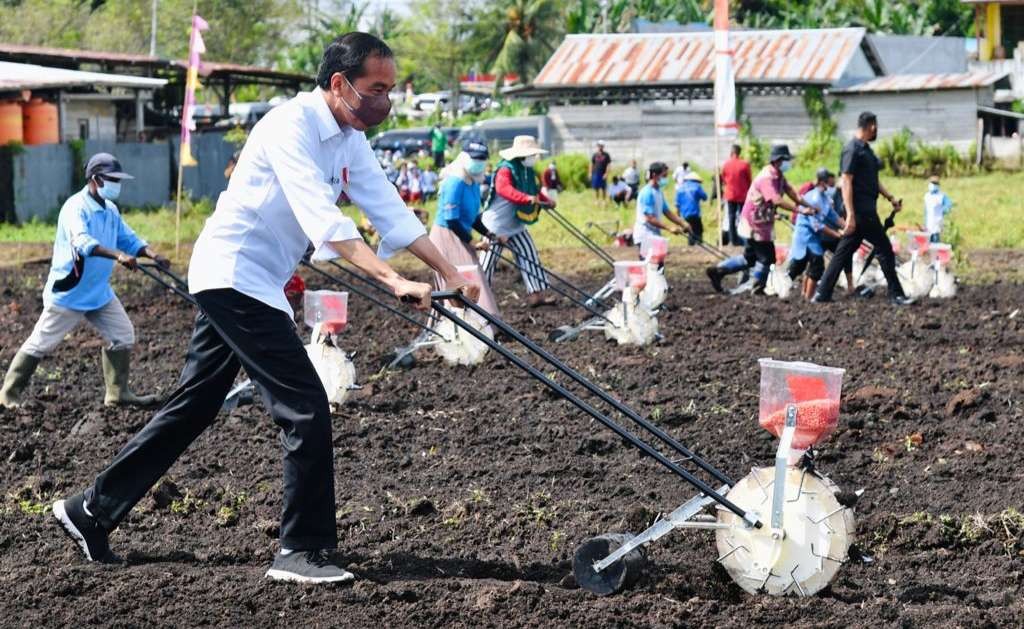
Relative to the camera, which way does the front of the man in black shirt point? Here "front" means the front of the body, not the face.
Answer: to the viewer's right

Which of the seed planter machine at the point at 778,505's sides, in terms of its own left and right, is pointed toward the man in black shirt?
left

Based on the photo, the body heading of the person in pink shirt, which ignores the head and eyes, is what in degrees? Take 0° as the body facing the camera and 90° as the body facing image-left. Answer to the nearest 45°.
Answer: approximately 270°

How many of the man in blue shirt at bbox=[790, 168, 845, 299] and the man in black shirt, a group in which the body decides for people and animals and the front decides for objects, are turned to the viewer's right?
2

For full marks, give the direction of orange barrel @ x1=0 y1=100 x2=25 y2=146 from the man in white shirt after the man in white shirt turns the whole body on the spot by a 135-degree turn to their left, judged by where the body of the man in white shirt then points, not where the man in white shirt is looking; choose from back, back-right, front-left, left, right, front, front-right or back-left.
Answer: front-right

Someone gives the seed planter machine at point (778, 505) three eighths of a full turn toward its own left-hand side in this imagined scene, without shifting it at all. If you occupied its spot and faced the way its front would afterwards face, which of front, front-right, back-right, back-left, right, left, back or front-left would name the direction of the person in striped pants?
front-right

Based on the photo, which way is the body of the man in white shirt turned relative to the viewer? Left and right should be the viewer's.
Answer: facing to the right of the viewer

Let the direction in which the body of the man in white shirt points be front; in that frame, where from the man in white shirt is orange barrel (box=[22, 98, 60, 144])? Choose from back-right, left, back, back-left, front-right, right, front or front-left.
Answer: left

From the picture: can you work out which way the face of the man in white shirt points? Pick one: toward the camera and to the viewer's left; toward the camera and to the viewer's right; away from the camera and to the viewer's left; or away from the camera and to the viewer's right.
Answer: toward the camera and to the viewer's right

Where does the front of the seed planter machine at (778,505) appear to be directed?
to the viewer's right

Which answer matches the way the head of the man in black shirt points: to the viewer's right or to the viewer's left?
to the viewer's right
